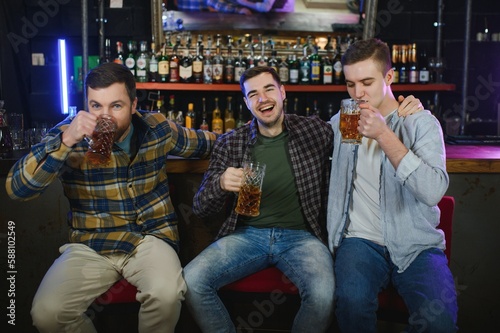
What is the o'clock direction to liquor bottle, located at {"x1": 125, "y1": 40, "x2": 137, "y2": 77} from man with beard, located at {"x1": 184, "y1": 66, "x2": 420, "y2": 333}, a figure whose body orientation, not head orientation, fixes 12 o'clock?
The liquor bottle is roughly at 5 o'clock from the man with beard.

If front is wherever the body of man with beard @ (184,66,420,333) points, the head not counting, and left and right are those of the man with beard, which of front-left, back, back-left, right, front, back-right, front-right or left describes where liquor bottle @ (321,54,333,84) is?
back

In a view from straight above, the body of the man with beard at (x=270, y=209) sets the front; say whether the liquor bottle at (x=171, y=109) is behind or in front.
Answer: behind

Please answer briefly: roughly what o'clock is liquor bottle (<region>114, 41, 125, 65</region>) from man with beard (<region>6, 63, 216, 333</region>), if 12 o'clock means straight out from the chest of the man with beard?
The liquor bottle is roughly at 6 o'clock from the man with beard.

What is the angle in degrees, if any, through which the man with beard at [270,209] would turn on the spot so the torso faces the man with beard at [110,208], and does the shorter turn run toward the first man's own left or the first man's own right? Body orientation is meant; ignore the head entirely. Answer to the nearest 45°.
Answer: approximately 90° to the first man's own right

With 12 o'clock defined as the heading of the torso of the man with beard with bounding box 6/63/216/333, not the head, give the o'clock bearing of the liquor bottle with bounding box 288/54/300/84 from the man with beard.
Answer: The liquor bottle is roughly at 7 o'clock from the man with beard.

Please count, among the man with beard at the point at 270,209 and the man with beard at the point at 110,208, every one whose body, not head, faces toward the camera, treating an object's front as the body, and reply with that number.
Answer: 2

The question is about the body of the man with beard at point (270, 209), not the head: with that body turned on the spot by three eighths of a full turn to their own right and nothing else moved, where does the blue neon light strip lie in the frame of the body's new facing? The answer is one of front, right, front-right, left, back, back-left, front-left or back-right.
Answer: front

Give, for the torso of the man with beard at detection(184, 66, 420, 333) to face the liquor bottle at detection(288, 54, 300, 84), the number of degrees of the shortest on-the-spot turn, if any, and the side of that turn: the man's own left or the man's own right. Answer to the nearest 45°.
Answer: approximately 180°

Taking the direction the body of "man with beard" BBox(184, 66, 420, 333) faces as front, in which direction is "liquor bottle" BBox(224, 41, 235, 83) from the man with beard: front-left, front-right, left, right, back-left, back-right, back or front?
back

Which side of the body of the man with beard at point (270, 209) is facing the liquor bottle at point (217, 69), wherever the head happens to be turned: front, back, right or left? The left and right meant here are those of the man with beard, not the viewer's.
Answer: back

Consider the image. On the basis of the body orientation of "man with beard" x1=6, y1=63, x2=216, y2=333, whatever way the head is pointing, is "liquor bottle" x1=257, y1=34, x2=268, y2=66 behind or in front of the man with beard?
behind
